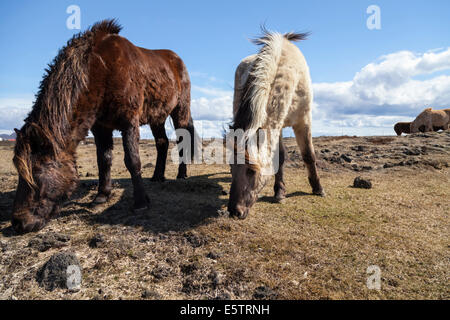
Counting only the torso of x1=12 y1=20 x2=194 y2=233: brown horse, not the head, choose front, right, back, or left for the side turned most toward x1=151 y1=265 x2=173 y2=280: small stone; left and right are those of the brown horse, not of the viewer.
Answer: left

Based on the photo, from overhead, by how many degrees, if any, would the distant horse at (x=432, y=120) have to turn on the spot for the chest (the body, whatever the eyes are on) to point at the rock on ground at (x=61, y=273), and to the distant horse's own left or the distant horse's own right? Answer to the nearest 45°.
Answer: approximately 90° to the distant horse's own left

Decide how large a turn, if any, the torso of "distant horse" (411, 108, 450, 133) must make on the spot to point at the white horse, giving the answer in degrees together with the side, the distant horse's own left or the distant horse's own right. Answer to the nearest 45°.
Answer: approximately 90° to the distant horse's own left

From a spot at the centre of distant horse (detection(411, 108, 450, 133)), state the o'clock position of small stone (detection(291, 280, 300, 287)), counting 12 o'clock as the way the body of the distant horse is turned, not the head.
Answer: The small stone is roughly at 9 o'clock from the distant horse.

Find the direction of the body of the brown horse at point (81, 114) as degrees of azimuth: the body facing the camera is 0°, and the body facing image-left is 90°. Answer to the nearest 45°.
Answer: approximately 45°

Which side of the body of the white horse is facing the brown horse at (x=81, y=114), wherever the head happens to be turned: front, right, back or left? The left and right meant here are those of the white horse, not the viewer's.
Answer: right

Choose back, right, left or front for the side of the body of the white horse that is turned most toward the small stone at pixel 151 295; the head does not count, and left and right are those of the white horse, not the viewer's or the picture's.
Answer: front

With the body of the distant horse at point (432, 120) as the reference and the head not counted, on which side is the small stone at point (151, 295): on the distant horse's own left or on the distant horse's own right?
on the distant horse's own left

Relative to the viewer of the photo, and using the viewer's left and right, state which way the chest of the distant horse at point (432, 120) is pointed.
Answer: facing to the left of the viewer

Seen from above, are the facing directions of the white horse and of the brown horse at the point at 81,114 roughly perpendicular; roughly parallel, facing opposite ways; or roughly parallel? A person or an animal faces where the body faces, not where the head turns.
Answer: roughly parallel

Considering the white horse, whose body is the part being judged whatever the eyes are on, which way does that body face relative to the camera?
toward the camera

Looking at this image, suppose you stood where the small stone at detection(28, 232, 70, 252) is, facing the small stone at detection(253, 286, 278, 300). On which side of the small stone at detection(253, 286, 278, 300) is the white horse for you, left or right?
left

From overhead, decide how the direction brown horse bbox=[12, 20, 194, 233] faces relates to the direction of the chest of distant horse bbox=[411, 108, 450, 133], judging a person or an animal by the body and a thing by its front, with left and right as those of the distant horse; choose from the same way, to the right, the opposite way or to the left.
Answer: to the left

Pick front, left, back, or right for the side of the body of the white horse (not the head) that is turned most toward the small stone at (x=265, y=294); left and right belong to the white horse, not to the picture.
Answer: front
